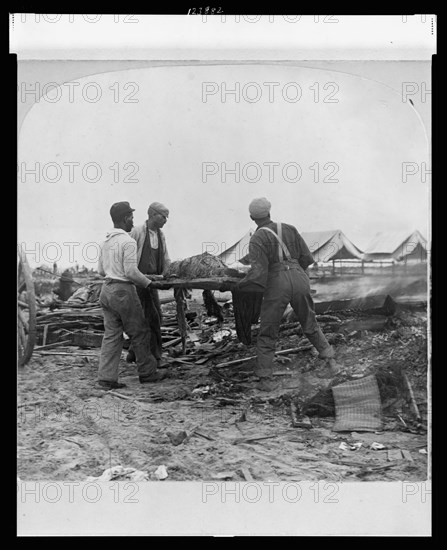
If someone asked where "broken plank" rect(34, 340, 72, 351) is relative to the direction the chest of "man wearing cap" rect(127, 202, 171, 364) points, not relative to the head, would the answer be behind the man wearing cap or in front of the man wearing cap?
behind

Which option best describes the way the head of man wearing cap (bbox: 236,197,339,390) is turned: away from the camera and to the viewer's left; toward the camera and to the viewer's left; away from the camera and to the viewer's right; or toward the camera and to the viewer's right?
away from the camera and to the viewer's left

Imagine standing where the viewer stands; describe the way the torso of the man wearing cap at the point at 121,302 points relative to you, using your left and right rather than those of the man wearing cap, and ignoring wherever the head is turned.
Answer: facing away from the viewer and to the right of the viewer

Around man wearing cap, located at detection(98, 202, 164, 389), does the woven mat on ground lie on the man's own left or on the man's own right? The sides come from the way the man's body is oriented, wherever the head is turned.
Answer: on the man's own right

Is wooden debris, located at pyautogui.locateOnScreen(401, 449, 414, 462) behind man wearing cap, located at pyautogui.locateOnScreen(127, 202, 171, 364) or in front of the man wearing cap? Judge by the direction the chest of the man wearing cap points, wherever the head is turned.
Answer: in front

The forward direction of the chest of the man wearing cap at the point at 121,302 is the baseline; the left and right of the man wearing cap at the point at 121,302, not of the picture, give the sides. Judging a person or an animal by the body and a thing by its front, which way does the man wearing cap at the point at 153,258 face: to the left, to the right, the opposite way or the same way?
to the right
